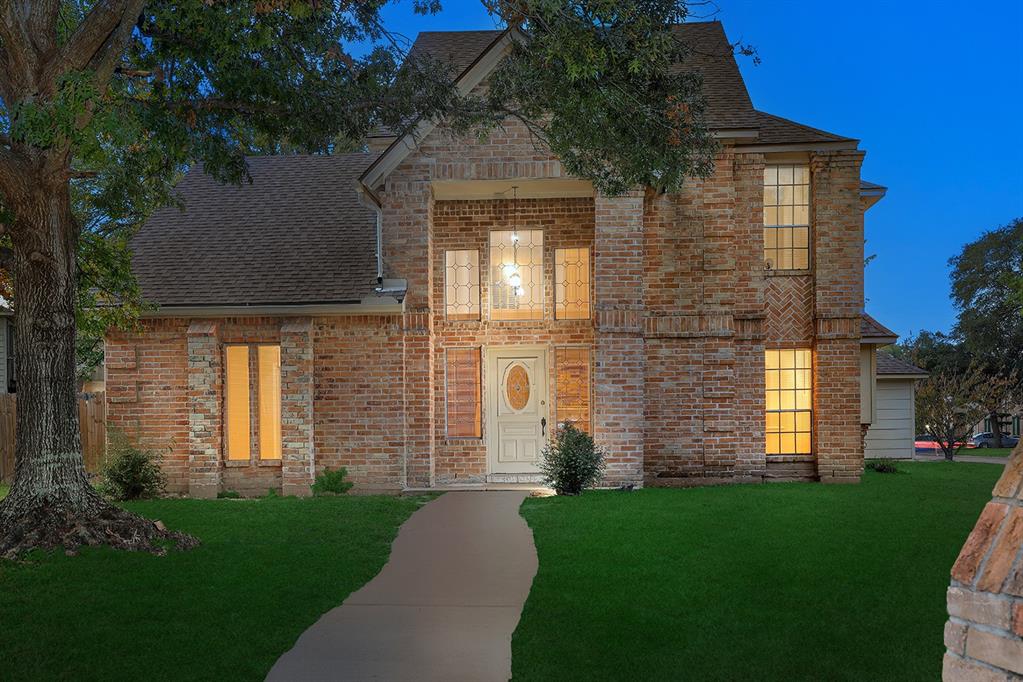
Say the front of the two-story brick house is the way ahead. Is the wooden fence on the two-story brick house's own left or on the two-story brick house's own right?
on the two-story brick house's own right

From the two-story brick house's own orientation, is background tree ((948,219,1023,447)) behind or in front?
behind

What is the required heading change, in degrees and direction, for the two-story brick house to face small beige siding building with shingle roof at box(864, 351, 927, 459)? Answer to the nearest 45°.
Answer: approximately 135° to its left

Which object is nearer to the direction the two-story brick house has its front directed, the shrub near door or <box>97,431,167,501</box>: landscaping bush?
the shrub near door

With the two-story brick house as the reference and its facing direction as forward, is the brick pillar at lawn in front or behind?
in front

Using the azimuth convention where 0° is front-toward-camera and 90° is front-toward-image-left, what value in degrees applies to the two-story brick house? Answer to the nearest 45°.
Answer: approximately 0°

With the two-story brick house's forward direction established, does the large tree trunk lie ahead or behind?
ahead

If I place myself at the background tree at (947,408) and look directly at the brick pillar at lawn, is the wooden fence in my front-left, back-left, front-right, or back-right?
front-right

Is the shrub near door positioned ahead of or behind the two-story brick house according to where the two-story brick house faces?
ahead
